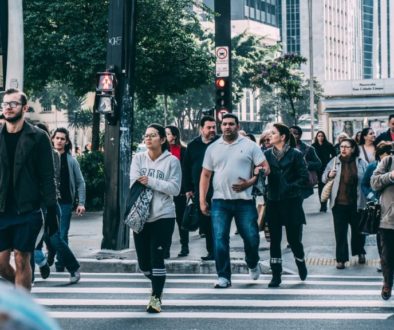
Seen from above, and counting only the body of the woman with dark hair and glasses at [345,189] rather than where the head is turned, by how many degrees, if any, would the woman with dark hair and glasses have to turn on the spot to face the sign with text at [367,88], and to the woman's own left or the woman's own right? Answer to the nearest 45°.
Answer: approximately 180°

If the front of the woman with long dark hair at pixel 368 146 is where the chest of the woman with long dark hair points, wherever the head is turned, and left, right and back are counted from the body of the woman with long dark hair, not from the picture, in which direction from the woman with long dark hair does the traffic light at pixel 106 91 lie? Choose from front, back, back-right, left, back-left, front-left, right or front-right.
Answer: right

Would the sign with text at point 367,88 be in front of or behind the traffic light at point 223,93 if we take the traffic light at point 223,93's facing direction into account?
behind

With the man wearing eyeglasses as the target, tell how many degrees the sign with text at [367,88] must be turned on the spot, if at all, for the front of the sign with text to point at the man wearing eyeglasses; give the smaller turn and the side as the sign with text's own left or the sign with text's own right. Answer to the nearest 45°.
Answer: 0° — it already faces them

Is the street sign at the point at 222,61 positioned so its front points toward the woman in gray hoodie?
yes

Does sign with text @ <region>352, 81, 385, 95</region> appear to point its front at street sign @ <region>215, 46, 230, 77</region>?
yes

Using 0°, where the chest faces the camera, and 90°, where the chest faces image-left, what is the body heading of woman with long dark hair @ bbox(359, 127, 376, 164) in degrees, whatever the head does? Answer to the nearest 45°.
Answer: approximately 315°

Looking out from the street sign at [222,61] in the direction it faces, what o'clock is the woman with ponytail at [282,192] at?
The woman with ponytail is roughly at 12 o'clock from the street sign.
